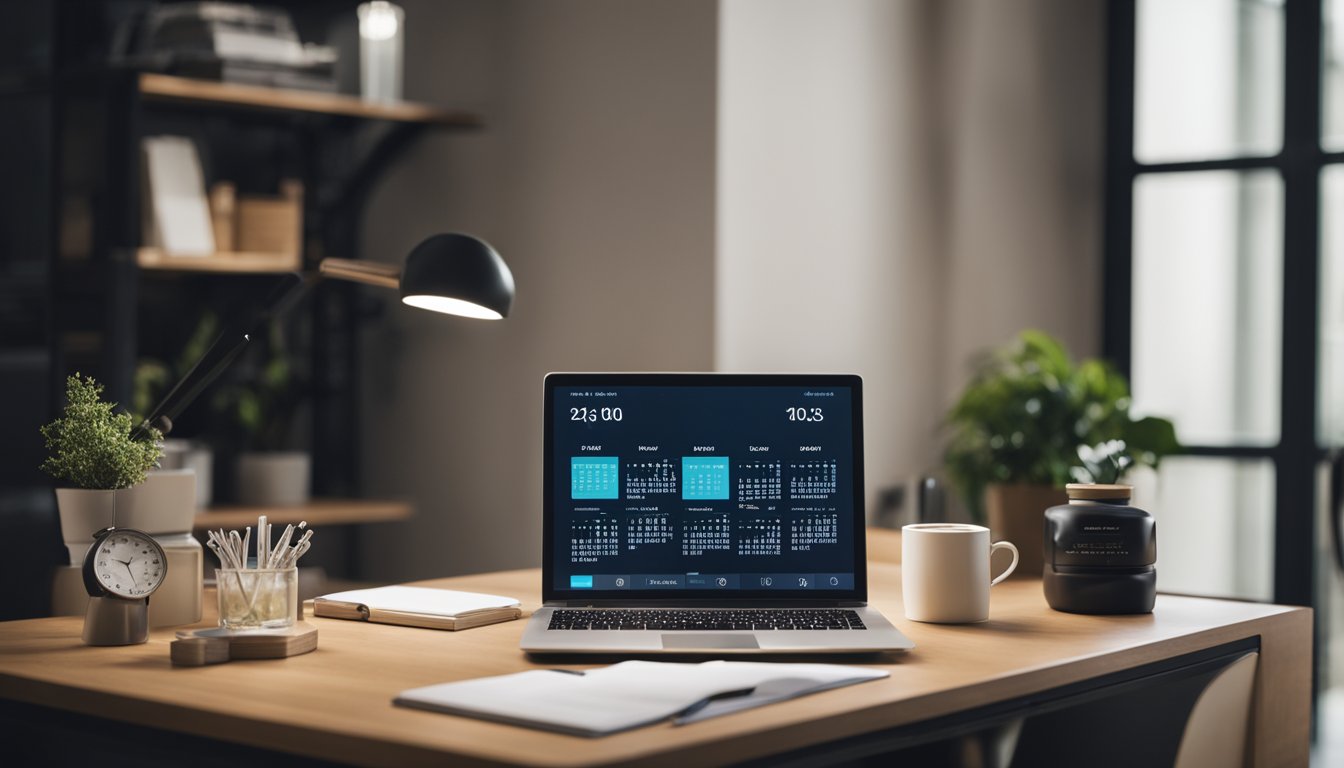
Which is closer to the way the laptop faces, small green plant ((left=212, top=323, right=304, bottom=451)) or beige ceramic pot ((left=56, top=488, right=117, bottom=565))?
the beige ceramic pot

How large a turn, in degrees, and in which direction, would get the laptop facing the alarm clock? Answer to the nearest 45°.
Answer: approximately 90° to its right

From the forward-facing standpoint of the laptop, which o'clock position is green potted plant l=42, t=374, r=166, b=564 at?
The green potted plant is roughly at 3 o'clock from the laptop.

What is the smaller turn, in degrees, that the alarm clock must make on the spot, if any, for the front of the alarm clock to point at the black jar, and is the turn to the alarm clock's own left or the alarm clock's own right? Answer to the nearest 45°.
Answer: approximately 45° to the alarm clock's own left

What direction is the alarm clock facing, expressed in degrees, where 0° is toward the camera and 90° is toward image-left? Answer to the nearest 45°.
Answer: approximately 315°

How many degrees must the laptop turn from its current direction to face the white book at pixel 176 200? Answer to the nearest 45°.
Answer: approximately 135° to its right

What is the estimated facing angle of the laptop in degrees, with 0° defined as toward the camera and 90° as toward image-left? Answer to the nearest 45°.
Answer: approximately 0°
